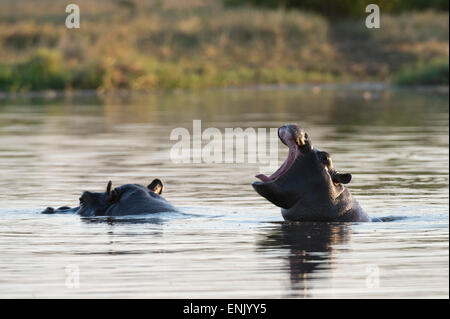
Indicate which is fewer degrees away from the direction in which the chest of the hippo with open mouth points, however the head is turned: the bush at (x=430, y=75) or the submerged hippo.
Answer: the submerged hippo

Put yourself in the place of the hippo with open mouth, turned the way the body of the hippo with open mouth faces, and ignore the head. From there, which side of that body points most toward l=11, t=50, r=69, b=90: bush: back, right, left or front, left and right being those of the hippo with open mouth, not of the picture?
right

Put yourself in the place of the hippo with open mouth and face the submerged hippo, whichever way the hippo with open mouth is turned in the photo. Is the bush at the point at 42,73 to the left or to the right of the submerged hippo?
right

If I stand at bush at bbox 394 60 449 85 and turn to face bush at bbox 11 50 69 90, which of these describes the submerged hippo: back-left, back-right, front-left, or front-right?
front-left

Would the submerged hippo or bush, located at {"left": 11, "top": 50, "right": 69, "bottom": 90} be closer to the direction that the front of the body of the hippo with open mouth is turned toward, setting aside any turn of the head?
the submerged hippo

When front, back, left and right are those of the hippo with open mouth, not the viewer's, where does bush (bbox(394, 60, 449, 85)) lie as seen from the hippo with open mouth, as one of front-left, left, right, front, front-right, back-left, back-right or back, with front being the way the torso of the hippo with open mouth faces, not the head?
right

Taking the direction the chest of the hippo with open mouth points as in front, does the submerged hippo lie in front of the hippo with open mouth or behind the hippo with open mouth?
in front

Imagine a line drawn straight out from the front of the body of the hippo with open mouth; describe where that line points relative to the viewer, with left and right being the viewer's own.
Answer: facing to the left of the viewer

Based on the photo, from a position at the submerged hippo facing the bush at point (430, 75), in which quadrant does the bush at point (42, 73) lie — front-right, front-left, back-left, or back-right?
front-left
